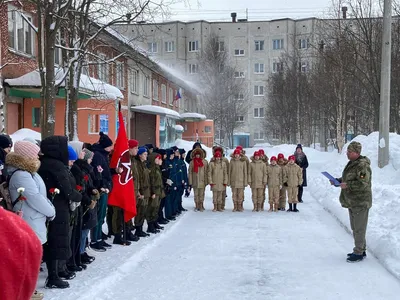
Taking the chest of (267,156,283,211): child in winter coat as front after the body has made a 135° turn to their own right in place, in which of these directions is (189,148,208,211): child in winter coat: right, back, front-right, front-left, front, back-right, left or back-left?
front-left

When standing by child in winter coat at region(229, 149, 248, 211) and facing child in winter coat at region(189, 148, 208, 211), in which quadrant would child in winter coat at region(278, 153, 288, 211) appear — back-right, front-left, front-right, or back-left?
back-right

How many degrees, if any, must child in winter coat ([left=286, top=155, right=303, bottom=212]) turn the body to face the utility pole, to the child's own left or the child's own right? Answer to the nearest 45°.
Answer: approximately 135° to the child's own left

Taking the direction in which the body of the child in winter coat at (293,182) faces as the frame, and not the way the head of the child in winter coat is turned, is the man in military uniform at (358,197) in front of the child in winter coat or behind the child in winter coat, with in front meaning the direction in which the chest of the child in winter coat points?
in front

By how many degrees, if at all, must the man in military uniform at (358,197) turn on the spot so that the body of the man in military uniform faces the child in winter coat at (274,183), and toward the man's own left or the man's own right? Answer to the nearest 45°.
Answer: approximately 90° to the man's own right

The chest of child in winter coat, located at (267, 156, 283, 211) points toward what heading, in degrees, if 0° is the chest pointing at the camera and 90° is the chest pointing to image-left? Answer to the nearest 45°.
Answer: approximately 0°

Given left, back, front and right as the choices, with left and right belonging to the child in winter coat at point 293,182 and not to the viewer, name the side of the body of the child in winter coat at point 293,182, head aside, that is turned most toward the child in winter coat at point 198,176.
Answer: right

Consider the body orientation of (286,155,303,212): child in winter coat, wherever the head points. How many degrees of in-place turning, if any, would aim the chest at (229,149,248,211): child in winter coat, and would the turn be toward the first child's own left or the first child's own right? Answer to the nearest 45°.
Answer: approximately 90° to the first child's own right

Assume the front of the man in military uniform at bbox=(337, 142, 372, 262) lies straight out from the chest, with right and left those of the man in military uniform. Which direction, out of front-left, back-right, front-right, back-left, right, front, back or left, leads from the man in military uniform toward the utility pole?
right

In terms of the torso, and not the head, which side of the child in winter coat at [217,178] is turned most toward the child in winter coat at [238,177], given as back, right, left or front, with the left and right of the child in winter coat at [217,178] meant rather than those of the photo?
left
